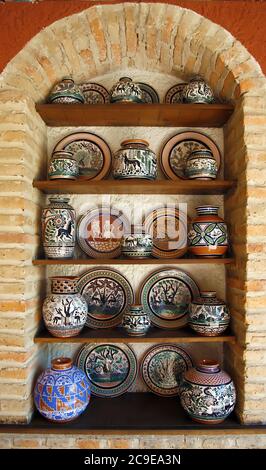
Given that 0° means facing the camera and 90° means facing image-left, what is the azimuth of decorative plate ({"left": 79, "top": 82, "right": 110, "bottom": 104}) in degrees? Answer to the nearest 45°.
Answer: approximately 0°

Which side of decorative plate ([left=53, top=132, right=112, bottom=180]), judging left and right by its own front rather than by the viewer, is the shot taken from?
front

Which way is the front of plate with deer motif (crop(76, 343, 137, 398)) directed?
toward the camera

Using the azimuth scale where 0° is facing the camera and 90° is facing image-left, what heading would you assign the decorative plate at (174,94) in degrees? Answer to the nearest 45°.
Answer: approximately 0°

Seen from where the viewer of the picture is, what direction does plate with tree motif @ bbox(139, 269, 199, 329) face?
facing the viewer

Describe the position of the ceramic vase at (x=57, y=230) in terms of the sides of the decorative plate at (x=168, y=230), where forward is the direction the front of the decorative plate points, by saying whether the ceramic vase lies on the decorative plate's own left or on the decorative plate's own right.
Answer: on the decorative plate's own right

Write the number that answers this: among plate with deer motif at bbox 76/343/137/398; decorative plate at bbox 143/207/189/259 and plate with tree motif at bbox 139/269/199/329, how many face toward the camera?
3

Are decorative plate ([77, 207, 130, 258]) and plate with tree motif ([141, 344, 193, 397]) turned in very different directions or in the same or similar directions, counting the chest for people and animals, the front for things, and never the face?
same or similar directions

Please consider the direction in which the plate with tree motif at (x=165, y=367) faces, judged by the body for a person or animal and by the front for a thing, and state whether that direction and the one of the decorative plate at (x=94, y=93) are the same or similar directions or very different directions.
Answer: same or similar directions
